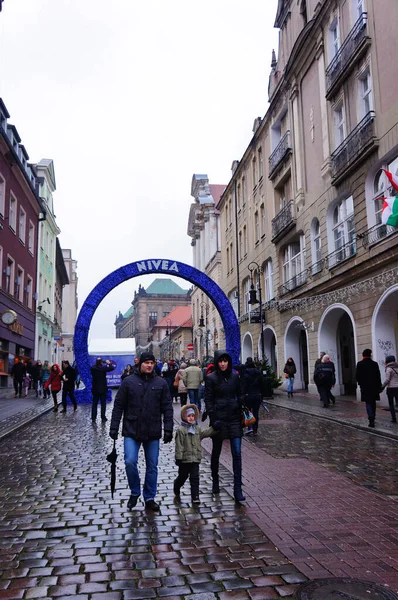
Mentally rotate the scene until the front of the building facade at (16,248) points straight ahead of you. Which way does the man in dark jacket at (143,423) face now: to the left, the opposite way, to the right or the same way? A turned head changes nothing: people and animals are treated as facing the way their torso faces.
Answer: to the right

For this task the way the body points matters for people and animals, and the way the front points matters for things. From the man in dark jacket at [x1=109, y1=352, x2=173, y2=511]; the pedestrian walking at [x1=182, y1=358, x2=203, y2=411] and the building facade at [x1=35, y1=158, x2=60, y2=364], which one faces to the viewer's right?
the building facade

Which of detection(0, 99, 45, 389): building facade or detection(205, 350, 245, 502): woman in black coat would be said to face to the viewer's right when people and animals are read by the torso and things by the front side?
the building facade

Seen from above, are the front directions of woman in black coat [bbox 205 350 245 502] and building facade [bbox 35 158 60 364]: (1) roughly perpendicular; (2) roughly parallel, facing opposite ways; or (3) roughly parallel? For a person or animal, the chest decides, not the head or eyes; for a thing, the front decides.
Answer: roughly perpendicular

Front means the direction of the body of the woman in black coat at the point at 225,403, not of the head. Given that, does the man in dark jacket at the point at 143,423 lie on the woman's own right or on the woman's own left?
on the woman's own right

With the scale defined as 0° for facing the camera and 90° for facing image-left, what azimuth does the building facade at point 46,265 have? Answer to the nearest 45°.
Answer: approximately 270°
